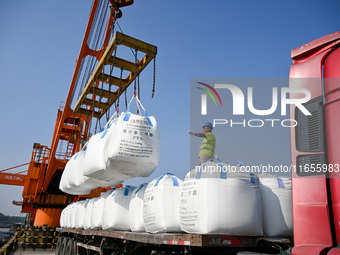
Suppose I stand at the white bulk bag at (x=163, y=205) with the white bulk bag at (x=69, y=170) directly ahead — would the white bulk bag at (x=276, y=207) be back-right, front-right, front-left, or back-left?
back-right

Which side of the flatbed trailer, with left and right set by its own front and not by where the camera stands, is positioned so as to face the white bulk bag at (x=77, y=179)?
back

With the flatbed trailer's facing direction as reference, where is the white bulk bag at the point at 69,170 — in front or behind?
behind

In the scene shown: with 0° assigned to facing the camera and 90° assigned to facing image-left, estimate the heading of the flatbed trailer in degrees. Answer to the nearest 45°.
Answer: approximately 315°
